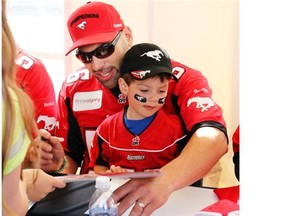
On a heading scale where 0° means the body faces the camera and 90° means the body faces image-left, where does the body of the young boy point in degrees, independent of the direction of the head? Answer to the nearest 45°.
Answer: approximately 0°

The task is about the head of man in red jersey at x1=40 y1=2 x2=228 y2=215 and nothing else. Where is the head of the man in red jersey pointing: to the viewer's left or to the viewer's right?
to the viewer's left
